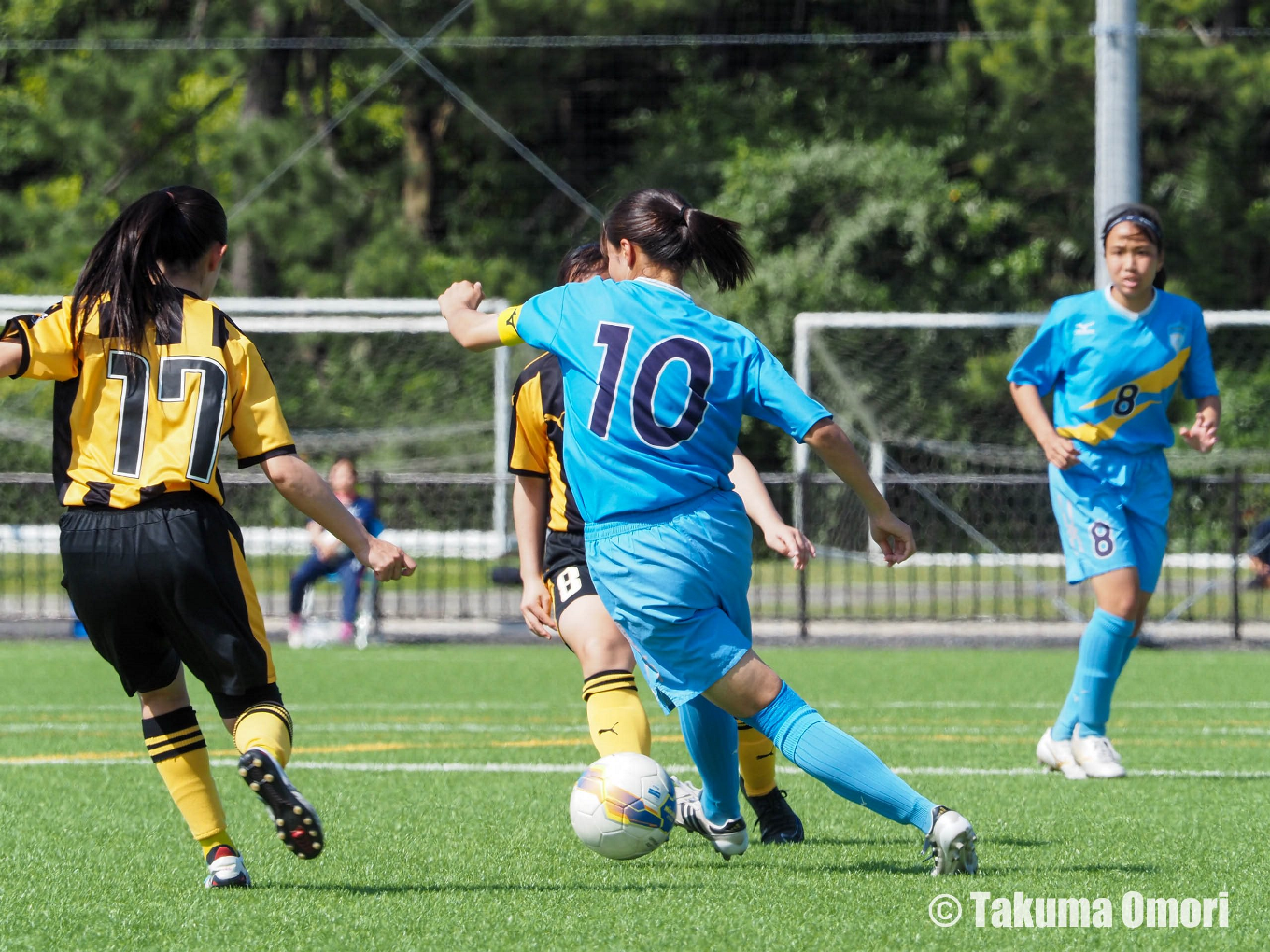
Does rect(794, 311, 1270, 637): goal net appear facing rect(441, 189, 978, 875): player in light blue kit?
yes

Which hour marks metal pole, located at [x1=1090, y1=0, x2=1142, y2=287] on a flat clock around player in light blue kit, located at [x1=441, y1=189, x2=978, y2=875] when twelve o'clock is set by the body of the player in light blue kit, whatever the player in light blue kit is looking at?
The metal pole is roughly at 2 o'clock from the player in light blue kit.

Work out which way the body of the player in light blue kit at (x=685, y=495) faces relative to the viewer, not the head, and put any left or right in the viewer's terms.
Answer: facing away from the viewer and to the left of the viewer

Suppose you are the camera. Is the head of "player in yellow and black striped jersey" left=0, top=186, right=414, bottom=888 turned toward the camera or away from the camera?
away from the camera

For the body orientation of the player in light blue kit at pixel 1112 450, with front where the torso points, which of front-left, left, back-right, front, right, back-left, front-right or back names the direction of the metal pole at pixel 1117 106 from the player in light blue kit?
back

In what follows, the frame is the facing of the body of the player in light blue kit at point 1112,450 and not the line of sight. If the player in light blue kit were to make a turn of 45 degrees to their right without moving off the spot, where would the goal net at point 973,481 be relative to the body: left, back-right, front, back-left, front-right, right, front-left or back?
back-right

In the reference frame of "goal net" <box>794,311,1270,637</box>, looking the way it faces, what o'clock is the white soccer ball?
The white soccer ball is roughly at 12 o'clock from the goal net.

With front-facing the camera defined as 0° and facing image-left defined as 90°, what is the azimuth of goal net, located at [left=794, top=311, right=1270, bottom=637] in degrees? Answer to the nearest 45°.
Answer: approximately 0°
